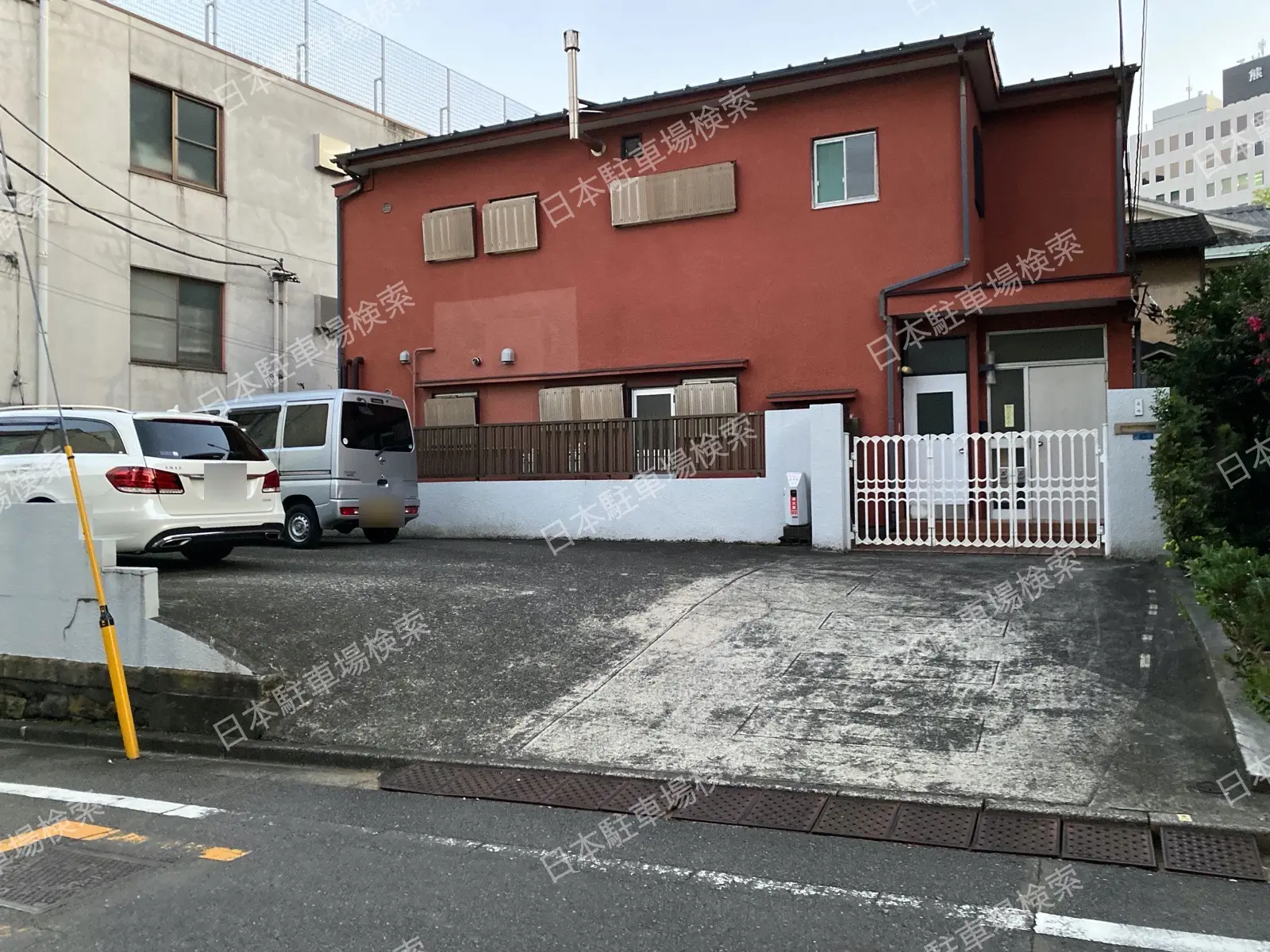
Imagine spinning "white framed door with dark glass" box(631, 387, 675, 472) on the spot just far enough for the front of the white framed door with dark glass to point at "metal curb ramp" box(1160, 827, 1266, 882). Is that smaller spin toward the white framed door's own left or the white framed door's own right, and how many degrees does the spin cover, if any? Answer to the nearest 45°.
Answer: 0° — it already faces it

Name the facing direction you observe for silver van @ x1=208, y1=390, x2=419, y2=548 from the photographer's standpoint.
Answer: facing away from the viewer and to the left of the viewer

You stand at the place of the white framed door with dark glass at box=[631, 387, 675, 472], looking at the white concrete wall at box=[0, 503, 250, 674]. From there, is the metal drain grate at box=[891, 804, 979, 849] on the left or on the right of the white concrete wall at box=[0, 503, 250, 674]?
left

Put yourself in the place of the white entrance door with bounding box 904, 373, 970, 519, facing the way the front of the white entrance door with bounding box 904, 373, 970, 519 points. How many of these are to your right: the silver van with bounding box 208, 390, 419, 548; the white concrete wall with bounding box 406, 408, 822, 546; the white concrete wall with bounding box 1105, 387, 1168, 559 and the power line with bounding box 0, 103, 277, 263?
3

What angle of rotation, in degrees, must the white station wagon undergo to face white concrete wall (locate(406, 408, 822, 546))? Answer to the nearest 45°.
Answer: approximately 135° to its right

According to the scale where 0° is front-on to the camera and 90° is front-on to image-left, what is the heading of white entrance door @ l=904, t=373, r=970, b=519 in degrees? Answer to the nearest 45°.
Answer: approximately 0°
